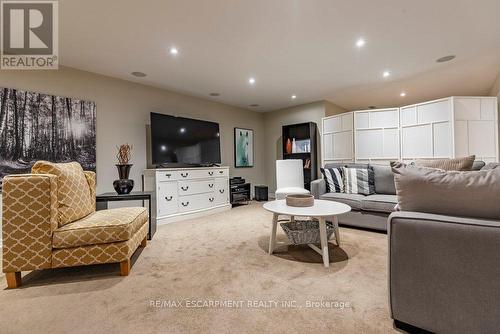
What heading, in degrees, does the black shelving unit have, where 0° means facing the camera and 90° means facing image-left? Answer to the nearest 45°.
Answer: approximately 45°

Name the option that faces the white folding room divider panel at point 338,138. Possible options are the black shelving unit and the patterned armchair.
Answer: the patterned armchair

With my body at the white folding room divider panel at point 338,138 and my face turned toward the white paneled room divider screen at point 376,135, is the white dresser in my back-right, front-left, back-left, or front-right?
back-right

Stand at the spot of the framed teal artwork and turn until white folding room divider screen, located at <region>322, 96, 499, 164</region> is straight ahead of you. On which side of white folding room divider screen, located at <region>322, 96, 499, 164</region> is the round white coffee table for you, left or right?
right

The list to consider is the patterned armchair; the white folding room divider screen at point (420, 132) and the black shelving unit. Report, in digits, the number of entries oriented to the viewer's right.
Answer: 1

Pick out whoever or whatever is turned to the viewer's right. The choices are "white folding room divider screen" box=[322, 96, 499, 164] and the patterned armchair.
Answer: the patterned armchair

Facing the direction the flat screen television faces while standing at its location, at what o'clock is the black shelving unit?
The black shelving unit is roughly at 10 o'clock from the flat screen television.

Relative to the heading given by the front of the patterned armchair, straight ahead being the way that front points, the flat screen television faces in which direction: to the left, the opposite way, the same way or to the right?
to the right

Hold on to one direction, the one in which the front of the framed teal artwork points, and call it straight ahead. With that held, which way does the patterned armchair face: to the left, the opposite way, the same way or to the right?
to the left
